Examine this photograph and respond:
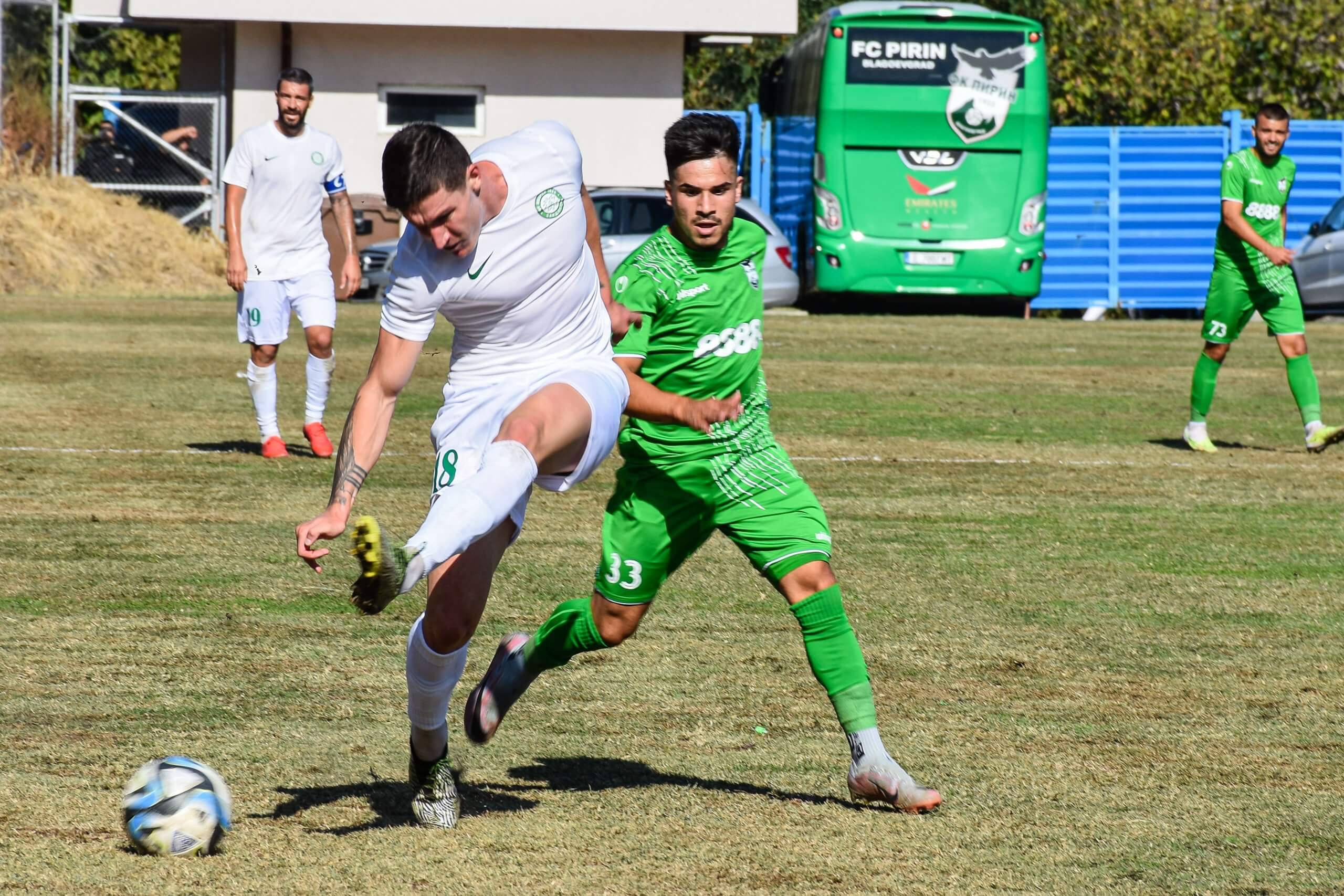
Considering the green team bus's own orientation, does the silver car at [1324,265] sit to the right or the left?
on its right

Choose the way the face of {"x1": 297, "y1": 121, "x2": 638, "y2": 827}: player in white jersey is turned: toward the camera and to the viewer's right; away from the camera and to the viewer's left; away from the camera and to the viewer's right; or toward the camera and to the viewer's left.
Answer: toward the camera and to the viewer's left

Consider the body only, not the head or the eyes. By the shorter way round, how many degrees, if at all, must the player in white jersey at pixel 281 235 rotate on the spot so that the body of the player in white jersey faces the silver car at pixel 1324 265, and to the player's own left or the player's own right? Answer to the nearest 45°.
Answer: approximately 135° to the player's own left

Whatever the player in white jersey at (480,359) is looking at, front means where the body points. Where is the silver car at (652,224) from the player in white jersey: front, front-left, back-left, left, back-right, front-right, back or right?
back-right

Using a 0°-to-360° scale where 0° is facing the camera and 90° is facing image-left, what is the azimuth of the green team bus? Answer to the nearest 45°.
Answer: approximately 180°

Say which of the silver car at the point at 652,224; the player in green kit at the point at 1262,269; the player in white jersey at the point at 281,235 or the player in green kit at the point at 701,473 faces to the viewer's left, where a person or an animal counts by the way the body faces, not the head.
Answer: the silver car

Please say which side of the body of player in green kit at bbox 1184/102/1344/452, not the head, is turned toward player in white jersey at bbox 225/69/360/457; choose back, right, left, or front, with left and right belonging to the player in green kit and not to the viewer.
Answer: right

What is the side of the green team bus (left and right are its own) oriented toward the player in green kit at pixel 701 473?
back

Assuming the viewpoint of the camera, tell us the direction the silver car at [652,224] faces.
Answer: facing to the left of the viewer

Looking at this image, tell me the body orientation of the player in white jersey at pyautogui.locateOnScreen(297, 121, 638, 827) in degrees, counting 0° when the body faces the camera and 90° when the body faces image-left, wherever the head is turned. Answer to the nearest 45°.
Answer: approximately 45°

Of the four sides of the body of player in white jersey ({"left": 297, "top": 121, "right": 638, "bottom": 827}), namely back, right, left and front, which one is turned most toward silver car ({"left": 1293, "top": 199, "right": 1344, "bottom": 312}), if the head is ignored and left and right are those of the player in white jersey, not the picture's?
back
